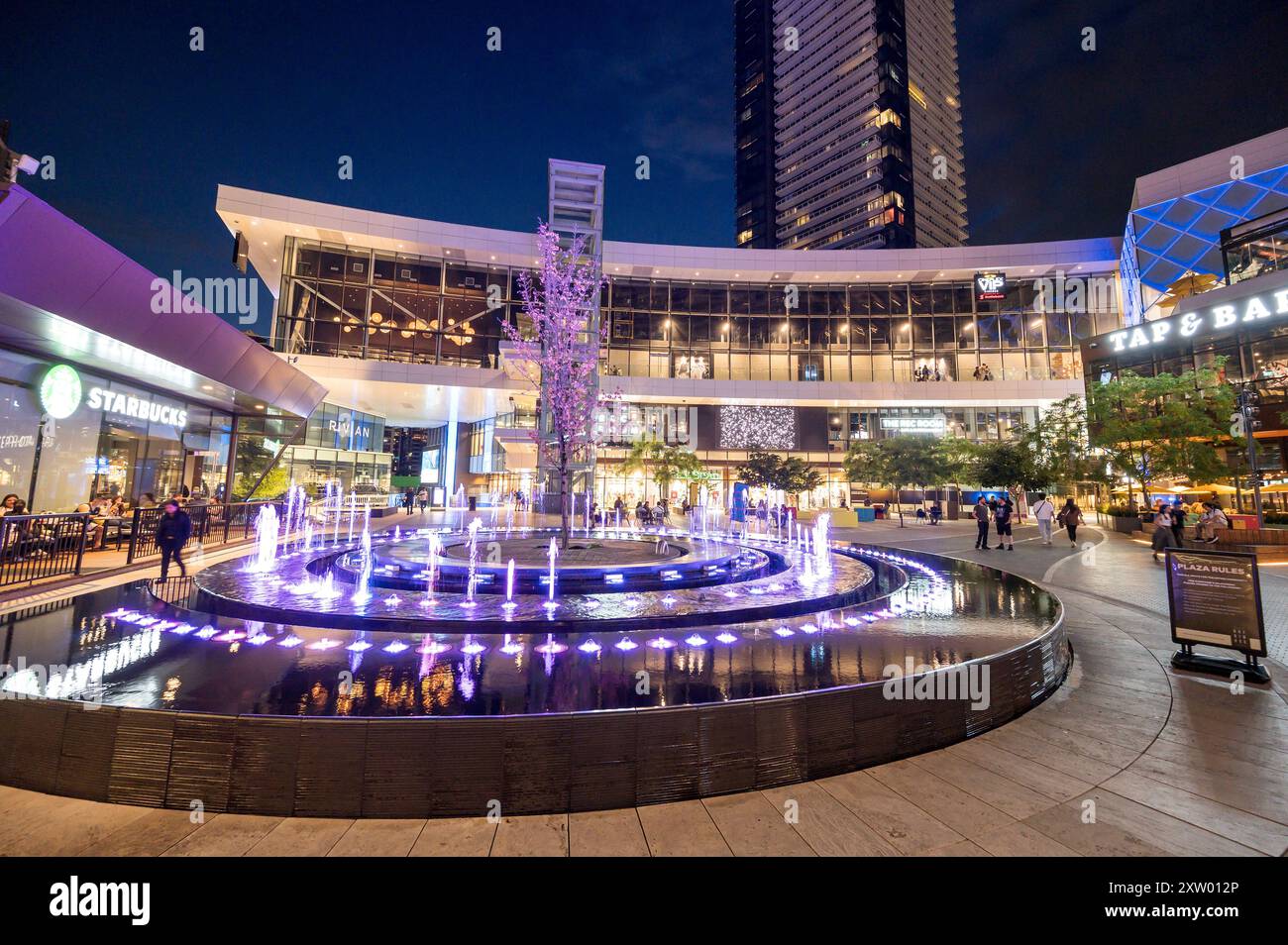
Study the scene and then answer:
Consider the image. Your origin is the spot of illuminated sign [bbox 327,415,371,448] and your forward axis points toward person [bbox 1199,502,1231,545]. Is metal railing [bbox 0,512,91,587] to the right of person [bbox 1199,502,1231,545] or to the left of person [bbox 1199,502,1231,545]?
right

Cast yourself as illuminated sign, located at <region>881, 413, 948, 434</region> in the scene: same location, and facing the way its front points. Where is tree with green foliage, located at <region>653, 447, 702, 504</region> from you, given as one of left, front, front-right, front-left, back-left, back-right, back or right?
front-right

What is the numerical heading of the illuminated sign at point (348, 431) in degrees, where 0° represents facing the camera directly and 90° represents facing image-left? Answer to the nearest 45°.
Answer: approximately 315°

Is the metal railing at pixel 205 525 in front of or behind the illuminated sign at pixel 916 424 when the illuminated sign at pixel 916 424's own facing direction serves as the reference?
in front

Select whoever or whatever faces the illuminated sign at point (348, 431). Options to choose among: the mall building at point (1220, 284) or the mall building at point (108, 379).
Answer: the mall building at point (1220, 284)

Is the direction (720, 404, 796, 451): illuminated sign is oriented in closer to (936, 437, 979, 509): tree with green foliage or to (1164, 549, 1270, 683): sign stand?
the sign stand

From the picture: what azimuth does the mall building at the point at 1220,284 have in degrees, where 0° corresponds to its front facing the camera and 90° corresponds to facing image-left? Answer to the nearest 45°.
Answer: approximately 45°

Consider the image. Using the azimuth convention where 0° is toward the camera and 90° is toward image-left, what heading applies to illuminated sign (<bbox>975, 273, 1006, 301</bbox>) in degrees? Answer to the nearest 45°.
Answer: approximately 0°

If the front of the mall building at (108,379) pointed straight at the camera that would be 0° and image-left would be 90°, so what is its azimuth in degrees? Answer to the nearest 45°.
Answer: approximately 315°

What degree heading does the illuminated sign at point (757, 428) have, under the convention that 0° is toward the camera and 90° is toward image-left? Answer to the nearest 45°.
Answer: approximately 0°

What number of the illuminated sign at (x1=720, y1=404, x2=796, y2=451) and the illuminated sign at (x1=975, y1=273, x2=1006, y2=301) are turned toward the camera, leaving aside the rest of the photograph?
2

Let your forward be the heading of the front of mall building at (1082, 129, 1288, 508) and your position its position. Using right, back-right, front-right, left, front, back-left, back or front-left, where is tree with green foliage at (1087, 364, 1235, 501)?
front-left

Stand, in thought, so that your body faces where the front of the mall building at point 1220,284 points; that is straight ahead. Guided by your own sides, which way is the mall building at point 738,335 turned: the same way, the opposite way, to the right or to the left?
to the left

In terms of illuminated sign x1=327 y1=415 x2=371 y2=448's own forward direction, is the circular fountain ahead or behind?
ahead
